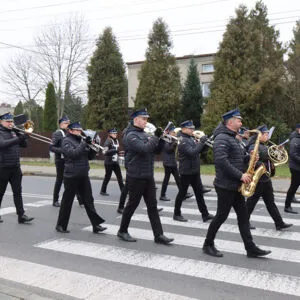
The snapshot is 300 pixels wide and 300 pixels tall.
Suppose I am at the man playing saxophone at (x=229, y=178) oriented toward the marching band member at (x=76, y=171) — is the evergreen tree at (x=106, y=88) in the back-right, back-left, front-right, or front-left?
front-right

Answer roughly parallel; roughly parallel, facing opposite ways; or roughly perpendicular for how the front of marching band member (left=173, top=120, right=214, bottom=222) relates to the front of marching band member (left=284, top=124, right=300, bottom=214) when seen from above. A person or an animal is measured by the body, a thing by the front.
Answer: roughly parallel

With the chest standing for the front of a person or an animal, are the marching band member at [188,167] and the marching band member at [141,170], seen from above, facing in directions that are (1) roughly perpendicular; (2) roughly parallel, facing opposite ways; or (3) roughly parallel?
roughly parallel

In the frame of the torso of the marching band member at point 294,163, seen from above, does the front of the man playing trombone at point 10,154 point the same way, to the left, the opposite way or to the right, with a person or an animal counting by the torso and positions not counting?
the same way

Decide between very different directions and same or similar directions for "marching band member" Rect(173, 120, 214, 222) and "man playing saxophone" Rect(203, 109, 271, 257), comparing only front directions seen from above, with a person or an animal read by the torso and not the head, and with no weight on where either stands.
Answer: same or similar directions

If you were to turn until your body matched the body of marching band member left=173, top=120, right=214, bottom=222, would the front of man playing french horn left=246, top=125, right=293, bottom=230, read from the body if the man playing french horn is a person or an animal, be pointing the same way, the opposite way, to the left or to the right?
the same way
